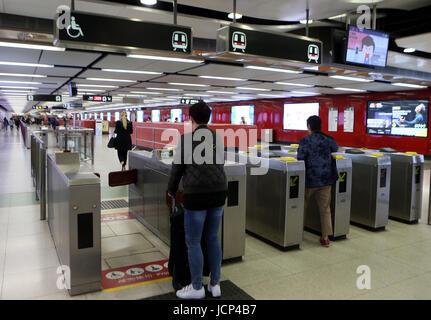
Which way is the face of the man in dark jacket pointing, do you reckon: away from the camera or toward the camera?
away from the camera

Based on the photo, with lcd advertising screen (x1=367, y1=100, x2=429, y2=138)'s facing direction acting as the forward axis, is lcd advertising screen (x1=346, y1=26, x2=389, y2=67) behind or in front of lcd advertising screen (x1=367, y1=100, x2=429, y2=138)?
in front

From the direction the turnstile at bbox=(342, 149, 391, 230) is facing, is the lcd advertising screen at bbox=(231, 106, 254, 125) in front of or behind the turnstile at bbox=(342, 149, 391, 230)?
behind

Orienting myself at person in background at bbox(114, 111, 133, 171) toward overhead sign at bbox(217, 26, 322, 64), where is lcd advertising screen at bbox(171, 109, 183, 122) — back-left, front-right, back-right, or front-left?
back-left

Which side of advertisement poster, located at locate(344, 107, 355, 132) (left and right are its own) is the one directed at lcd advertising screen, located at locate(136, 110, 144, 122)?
right

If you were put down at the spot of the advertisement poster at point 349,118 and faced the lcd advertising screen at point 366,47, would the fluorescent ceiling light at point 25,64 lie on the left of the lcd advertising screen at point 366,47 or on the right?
right

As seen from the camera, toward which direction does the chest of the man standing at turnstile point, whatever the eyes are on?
away from the camera

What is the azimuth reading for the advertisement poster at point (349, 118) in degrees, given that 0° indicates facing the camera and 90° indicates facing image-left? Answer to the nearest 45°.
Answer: approximately 45°

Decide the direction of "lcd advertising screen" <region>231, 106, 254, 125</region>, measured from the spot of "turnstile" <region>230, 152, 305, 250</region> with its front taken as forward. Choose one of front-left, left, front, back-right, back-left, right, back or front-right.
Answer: back-left
